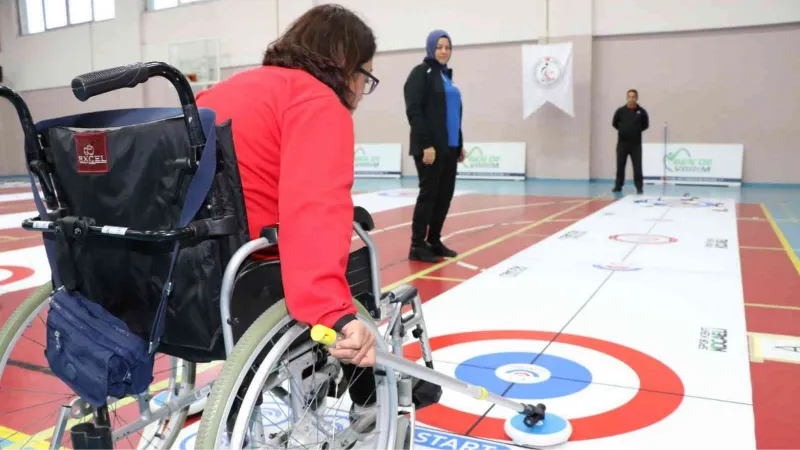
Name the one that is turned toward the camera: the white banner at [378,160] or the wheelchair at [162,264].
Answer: the white banner

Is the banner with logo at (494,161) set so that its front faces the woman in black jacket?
yes

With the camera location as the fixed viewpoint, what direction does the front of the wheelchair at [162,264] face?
facing away from the viewer and to the right of the viewer

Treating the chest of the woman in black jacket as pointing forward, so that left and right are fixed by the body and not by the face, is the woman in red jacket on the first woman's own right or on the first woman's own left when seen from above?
on the first woman's own right

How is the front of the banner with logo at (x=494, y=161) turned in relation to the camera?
facing the viewer

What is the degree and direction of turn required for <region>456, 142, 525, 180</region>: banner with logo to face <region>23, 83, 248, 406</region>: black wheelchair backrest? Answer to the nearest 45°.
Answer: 0° — it already faces it

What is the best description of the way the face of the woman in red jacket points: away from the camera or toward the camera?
away from the camera

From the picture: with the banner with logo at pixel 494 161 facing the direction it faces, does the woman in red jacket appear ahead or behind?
ahead

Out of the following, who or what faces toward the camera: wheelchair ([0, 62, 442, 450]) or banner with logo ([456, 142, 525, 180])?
the banner with logo

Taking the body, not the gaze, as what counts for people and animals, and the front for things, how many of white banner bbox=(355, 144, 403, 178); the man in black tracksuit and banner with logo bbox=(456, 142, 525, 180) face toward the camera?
3

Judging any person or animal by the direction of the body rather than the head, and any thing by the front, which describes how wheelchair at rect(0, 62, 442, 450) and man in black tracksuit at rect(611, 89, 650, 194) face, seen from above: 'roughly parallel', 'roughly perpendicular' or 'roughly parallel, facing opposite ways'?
roughly parallel, facing opposite ways

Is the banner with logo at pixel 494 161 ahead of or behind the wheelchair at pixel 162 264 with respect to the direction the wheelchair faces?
ahead

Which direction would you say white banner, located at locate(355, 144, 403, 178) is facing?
toward the camera

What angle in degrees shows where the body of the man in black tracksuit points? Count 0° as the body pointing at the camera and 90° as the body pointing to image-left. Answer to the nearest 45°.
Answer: approximately 0°

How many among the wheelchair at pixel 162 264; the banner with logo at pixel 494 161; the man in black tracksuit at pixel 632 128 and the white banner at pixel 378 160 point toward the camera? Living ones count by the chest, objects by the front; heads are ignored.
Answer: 3

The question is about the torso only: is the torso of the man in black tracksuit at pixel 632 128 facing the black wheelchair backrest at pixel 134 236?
yes

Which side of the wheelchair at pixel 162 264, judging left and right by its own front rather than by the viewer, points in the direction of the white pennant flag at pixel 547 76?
front
